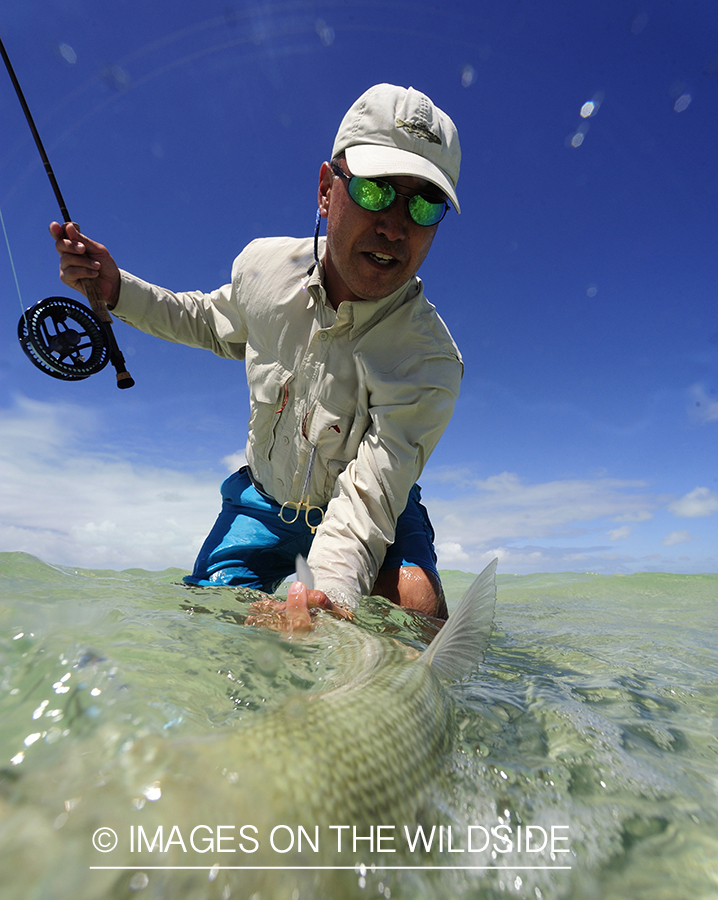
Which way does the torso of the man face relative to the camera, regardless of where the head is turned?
toward the camera
